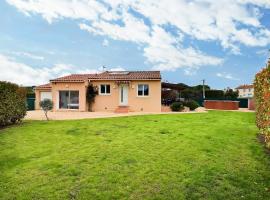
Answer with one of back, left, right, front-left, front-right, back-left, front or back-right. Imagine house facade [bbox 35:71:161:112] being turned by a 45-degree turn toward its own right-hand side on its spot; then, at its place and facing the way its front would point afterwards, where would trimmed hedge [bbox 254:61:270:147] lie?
front-left

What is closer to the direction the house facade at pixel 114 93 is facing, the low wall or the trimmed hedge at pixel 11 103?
the trimmed hedge

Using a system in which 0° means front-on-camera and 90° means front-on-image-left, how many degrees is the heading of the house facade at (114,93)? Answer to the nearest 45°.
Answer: approximately 0°

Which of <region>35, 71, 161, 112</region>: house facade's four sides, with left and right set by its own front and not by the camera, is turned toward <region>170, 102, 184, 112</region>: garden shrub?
left

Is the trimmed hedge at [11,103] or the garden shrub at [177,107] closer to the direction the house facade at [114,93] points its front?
the trimmed hedge
